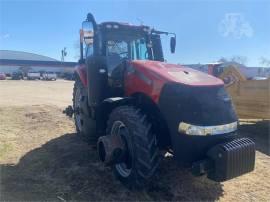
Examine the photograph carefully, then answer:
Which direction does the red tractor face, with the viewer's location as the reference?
facing the viewer and to the right of the viewer
